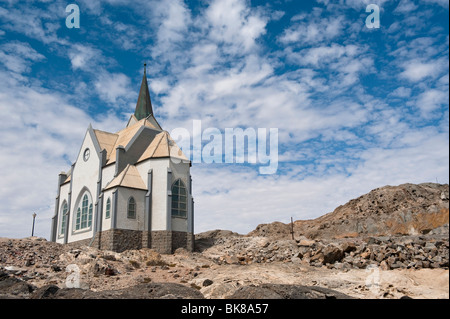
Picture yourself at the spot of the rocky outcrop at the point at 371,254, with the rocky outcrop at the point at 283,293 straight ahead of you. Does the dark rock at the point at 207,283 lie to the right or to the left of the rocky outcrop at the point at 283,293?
right

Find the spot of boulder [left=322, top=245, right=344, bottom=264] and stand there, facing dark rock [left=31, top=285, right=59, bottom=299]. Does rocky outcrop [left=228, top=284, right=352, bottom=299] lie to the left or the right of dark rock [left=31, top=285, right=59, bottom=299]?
left

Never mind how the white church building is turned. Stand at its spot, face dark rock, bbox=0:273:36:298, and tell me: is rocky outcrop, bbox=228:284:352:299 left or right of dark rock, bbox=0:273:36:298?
left

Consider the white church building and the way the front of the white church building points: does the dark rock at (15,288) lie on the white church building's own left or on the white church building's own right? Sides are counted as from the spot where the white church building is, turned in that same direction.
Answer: on the white church building's own left

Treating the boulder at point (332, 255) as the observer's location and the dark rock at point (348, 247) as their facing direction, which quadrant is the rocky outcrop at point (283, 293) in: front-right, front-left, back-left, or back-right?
back-right

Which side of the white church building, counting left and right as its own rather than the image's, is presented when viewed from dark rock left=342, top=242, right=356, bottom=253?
back

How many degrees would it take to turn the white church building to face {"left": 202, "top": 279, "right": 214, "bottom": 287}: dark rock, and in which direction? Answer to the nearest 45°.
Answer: approximately 135° to its left

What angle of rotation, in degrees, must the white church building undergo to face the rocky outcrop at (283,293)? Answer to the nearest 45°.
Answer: approximately 135° to its left

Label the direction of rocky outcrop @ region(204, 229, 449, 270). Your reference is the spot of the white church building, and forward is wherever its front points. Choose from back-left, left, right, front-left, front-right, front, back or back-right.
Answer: back

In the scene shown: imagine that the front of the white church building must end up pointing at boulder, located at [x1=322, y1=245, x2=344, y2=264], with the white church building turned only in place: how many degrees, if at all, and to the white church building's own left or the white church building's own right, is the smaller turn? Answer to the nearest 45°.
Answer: approximately 180°
